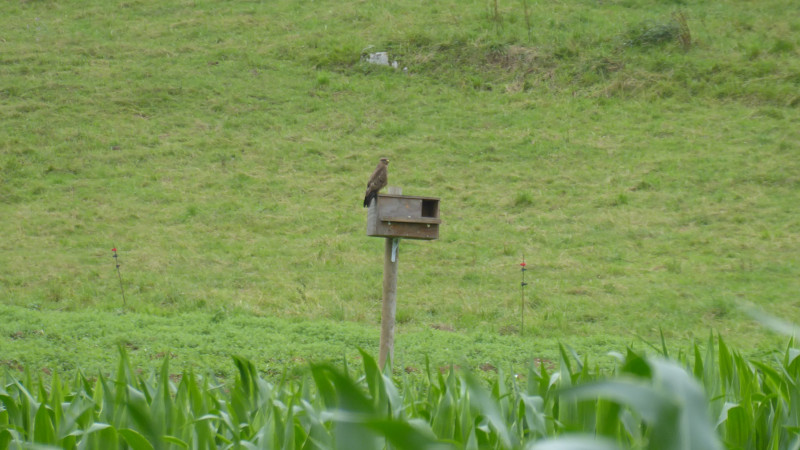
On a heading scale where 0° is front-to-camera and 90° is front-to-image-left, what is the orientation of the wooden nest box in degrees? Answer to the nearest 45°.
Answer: approximately 0°
